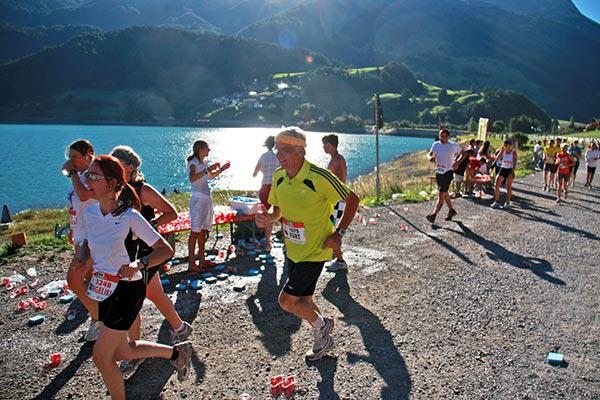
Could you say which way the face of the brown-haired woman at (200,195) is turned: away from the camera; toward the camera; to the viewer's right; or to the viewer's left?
to the viewer's right

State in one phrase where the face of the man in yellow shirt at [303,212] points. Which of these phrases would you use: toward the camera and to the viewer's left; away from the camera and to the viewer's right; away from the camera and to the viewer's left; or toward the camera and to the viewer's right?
toward the camera and to the viewer's left

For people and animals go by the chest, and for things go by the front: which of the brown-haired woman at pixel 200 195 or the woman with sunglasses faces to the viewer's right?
the brown-haired woman

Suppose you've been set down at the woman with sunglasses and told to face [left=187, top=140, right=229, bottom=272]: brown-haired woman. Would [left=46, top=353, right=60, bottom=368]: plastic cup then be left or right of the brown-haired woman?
left

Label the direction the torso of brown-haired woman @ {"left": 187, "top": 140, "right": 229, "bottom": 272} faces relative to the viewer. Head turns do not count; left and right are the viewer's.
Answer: facing to the right of the viewer

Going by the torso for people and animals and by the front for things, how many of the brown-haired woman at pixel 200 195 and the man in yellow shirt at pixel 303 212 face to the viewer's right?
1

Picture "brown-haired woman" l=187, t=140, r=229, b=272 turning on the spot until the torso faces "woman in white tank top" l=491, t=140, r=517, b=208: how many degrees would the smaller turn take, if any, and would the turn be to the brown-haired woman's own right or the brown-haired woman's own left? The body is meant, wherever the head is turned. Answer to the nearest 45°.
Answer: approximately 45° to the brown-haired woman's own left

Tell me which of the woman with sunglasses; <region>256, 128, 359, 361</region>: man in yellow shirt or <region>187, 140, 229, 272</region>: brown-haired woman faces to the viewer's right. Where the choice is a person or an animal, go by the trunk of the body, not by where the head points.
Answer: the brown-haired woman

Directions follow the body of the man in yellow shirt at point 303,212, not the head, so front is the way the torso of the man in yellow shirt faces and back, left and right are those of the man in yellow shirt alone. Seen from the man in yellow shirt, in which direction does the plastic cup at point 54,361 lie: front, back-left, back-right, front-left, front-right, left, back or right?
front-right

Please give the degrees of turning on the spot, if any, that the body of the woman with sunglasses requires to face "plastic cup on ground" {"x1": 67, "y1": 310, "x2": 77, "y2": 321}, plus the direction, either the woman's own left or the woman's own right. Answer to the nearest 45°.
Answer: approximately 135° to the woman's own right

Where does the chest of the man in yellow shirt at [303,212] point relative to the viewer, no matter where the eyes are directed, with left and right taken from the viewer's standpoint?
facing the viewer and to the left of the viewer

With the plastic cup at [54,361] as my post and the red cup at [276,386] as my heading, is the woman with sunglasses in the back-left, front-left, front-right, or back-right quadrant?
front-right
